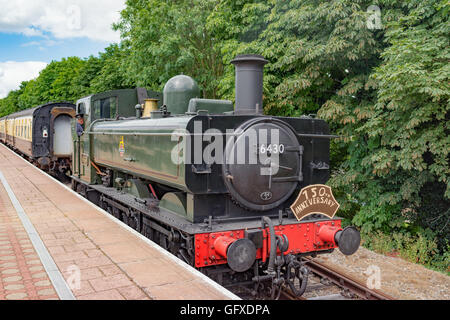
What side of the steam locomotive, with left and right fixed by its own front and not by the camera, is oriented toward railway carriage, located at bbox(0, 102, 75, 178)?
back

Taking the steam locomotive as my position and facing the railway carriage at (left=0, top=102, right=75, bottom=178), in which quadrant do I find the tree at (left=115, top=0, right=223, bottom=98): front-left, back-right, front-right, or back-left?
front-right

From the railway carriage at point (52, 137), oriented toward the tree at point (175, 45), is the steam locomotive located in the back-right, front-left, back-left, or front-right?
front-right

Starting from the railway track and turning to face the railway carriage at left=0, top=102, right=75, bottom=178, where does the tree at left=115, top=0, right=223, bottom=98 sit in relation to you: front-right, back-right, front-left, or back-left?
front-right

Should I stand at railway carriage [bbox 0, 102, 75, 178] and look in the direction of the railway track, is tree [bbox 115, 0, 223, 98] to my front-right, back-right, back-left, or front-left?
front-left

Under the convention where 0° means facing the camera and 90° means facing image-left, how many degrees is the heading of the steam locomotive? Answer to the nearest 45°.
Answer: approximately 315°

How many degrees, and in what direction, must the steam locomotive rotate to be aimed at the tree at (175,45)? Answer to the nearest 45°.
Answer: approximately 135° to its left
